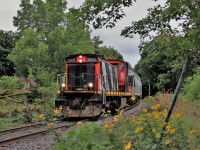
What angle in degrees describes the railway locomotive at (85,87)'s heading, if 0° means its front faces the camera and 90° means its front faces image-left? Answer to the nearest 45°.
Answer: approximately 45°

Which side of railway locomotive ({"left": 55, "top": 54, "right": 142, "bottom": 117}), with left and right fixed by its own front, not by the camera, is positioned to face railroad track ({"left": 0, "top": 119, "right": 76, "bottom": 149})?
front

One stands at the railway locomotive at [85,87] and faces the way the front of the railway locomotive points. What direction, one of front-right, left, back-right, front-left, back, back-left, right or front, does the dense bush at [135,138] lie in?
front-left
